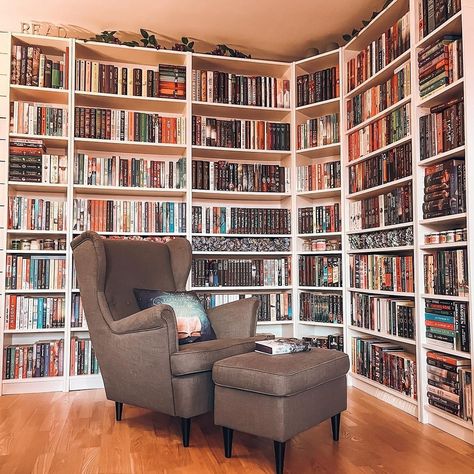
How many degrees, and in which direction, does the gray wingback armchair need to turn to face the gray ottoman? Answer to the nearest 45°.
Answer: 0° — it already faces it

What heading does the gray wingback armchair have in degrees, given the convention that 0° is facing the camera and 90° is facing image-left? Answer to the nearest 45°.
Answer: approximately 315°

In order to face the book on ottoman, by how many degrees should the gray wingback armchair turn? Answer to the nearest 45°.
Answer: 0° — it already faces it
